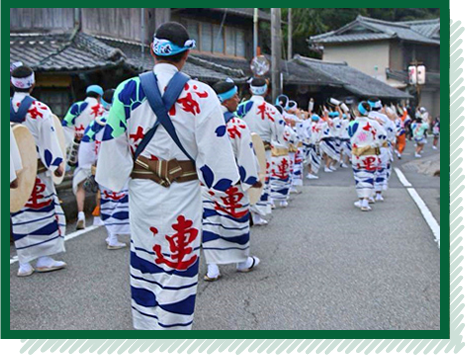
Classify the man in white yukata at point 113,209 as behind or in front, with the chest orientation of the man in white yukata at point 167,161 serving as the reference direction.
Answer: in front

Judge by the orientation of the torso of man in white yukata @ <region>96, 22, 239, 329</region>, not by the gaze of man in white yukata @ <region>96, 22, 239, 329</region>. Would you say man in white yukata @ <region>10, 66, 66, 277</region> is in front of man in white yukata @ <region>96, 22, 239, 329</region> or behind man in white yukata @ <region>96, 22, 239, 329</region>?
in front

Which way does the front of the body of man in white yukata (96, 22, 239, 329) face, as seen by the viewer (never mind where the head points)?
away from the camera

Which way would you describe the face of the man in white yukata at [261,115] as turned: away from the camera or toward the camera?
away from the camera

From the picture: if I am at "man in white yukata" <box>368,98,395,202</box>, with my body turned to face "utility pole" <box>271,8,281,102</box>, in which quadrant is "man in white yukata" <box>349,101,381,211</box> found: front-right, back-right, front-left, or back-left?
back-left

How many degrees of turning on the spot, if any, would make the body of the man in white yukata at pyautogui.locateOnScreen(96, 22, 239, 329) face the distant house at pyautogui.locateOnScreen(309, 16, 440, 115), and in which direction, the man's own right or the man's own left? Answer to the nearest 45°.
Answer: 0° — they already face it

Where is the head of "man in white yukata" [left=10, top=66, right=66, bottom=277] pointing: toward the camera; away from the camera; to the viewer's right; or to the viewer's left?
away from the camera

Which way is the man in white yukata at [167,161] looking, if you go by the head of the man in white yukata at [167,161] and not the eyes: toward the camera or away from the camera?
away from the camera
